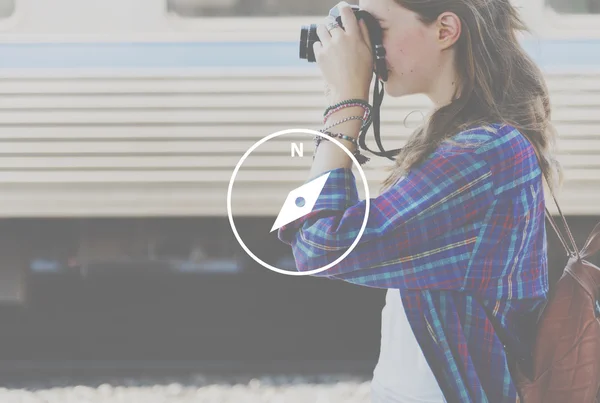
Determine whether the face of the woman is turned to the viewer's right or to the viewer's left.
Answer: to the viewer's left

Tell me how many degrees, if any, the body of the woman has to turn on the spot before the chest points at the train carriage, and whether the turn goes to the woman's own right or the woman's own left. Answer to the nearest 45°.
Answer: approximately 45° to the woman's own right

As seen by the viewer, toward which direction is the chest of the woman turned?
to the viewer's left
